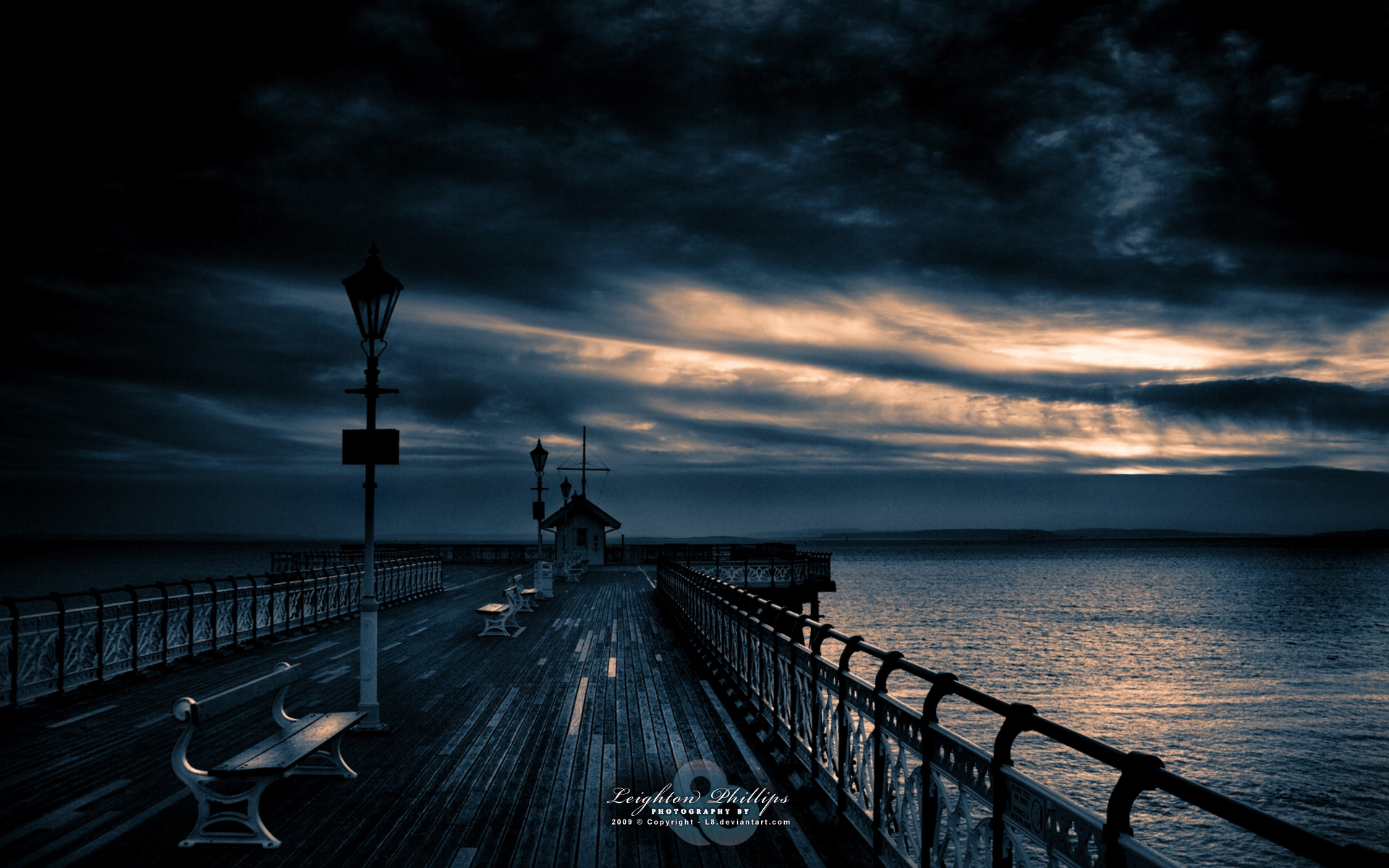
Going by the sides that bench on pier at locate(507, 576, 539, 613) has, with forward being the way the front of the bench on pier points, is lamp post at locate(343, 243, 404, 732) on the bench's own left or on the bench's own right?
on the bench's own right

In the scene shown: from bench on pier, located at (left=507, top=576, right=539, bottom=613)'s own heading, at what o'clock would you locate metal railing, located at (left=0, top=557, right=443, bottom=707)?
The metal railing is roughly at 4 o'clock from the bench on pier.

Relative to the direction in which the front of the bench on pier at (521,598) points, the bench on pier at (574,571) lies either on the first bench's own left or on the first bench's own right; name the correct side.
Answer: on the first bench's own left

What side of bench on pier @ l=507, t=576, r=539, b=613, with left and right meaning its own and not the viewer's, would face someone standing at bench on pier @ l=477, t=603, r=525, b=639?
right

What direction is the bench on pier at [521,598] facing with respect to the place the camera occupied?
facing to the right of the viewer

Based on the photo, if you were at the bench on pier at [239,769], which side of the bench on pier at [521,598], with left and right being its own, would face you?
right

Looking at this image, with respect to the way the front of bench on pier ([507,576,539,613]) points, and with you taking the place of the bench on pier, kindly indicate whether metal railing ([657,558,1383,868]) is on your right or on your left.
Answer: on your right

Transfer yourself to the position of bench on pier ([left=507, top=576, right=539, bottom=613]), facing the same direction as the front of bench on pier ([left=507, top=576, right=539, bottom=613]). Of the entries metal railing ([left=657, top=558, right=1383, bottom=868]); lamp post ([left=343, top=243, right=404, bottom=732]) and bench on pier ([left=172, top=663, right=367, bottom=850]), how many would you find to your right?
3
